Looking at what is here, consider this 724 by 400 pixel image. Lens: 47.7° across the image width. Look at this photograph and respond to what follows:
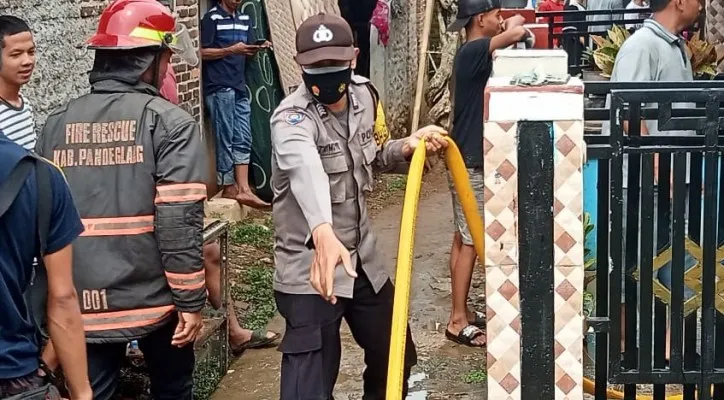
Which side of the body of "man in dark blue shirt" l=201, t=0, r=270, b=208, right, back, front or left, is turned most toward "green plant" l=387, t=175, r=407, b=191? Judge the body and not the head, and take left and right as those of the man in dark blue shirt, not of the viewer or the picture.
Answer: left

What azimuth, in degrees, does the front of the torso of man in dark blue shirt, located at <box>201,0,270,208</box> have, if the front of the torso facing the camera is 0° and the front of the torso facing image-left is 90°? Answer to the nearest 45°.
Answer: approximately 315°

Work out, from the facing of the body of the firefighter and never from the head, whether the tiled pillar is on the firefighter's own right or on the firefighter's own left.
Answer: on the firefighter's own right

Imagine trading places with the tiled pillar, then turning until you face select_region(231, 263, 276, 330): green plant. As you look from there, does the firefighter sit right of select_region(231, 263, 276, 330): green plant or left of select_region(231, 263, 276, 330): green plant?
left

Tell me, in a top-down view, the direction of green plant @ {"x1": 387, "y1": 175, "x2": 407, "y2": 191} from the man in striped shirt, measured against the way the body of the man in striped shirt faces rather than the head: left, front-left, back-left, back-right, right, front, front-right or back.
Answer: left

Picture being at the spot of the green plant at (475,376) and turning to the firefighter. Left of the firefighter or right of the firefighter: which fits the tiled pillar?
left

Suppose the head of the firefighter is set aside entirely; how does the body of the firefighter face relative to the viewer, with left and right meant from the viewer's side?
facing away from the viewer and to the right of the viewer

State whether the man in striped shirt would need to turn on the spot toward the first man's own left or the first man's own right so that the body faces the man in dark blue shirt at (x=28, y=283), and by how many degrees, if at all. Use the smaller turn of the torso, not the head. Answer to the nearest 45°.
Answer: approximately 45° to the first man's own right

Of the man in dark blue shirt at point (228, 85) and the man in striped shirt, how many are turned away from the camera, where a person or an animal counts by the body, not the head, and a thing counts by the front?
0

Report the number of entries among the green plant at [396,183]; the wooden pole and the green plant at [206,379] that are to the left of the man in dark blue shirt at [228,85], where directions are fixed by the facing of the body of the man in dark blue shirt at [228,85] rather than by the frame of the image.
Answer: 2
